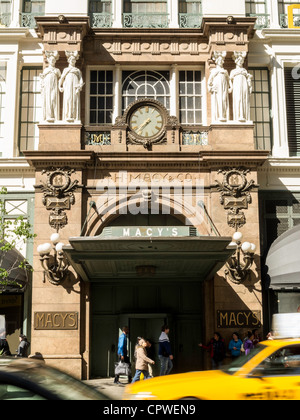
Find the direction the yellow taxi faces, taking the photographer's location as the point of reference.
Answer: facing to the left of the viewer

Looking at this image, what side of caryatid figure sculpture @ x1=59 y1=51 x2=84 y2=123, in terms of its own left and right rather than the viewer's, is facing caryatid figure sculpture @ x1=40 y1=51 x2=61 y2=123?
right

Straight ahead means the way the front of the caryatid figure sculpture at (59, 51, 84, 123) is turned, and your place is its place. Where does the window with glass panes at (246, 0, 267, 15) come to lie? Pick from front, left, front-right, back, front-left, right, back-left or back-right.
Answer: left

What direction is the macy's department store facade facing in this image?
toward the camera

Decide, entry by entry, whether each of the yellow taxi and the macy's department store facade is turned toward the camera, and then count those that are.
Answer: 1

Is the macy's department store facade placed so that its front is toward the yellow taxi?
yes

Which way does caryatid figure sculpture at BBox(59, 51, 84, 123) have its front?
toward the camera

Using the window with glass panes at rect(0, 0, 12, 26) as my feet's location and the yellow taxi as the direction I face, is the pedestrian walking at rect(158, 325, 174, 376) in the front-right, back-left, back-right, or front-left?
front-left

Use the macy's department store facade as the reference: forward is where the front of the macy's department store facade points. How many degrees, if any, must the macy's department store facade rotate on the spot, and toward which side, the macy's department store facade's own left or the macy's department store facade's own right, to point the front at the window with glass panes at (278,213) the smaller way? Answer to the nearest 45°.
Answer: approximately 90° to the macy's department store facade's own left

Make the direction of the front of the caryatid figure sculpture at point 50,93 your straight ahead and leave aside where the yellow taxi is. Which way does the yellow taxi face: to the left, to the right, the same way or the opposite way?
to the right
